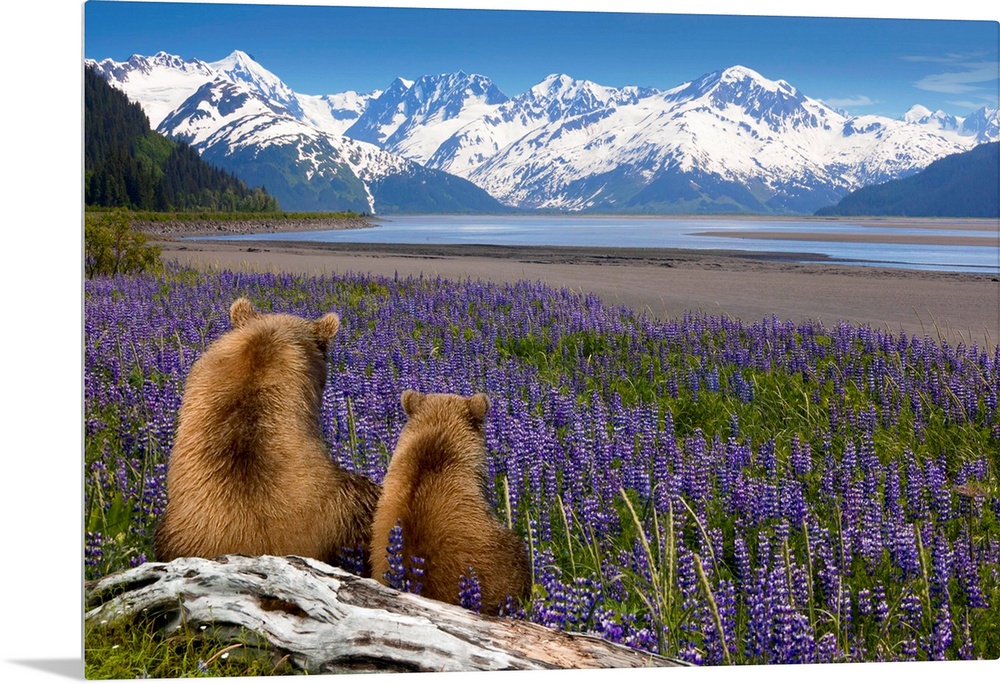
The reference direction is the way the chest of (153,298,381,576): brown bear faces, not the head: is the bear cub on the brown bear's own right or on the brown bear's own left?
on the brown bear's own right

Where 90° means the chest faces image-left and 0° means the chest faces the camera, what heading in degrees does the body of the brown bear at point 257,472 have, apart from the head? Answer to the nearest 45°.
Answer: approximately 180°

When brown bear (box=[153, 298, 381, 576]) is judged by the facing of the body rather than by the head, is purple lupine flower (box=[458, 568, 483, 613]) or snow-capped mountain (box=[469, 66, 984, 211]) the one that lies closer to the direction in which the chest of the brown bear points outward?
the snow-capped mountain

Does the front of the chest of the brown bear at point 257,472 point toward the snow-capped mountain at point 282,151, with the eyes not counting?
yes

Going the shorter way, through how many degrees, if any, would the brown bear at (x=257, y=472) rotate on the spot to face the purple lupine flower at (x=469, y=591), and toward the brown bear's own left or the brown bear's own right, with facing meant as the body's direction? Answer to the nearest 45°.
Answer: approximately 90° to the brown bear's own right

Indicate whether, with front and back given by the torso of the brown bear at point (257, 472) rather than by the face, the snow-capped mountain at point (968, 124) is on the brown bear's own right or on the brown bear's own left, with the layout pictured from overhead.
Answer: on the brown bear's own right

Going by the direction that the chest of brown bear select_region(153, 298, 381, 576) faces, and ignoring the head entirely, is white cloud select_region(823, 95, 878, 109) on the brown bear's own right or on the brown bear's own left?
on the brown bear's own right
